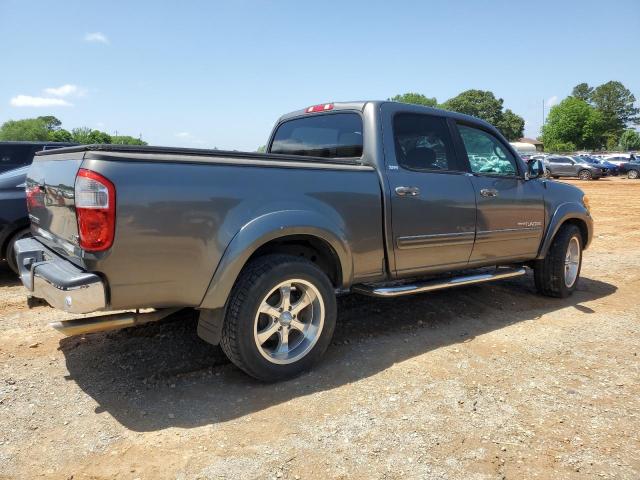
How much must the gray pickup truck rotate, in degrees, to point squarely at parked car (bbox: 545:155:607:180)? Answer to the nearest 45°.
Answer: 0° — it already faces it

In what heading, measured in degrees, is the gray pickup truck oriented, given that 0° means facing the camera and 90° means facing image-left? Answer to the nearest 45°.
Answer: approximately 225°

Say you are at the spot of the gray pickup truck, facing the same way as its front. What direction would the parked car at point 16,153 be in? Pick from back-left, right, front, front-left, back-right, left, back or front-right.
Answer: left

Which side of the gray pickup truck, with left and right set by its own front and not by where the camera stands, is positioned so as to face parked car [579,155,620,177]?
front

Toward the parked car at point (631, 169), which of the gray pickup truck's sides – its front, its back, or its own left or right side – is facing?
front

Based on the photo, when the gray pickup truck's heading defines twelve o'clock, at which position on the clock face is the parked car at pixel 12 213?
The parked car is roughly at 9 o'clock from the gray pickup truck.
